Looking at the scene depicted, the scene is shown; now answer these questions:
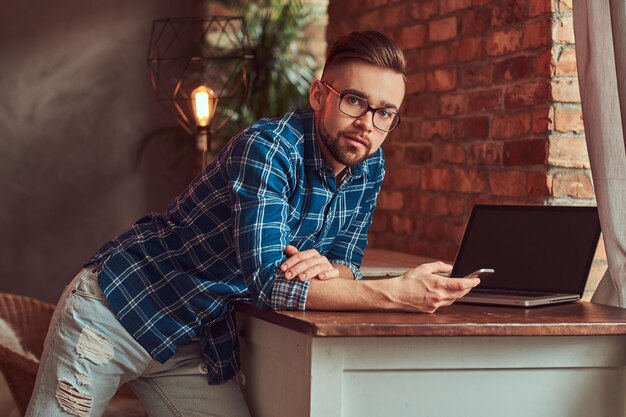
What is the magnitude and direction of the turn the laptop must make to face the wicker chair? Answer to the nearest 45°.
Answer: approximately 45° to its right

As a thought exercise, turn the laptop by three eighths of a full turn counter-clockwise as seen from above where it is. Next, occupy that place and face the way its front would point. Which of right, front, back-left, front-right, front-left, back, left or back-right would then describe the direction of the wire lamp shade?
back-left

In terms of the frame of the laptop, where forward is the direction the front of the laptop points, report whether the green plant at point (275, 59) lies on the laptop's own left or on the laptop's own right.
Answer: on the laptop's own right

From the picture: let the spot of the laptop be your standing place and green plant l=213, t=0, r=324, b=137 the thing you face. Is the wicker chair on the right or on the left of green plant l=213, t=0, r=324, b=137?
left

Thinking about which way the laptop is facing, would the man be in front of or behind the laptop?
in front
